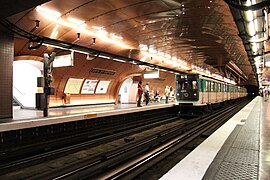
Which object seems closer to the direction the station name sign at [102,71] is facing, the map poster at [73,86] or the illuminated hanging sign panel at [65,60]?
the illuminated hanging sign panel

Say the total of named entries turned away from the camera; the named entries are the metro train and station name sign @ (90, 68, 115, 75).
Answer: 0

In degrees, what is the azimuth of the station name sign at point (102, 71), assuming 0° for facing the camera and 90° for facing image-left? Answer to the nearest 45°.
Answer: approximately 315°

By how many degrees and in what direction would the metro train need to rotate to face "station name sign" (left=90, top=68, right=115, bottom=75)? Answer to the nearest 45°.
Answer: approximately 45° to its right

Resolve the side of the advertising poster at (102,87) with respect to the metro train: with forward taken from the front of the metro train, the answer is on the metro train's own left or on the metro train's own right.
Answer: on the metro train's own right

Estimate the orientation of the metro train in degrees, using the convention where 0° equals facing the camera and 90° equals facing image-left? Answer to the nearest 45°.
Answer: approximately 45°

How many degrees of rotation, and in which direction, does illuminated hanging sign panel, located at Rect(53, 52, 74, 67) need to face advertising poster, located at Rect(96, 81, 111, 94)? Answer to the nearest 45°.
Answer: approximately 135° to its right
